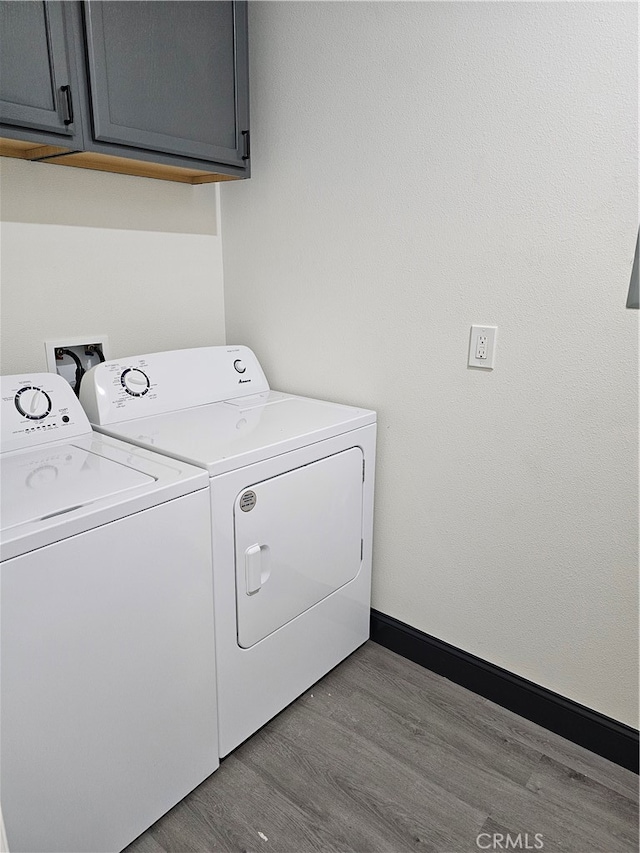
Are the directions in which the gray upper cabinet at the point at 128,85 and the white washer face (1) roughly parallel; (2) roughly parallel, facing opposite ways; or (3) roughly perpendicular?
roughly parallel

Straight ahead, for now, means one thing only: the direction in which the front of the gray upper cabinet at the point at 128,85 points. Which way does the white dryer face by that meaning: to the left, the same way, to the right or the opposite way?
the same way

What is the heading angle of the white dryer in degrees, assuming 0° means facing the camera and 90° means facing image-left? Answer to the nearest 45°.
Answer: approximately 315°

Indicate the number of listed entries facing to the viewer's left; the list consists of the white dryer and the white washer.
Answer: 0

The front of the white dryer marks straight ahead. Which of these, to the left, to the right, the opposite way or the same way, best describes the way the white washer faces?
the same way

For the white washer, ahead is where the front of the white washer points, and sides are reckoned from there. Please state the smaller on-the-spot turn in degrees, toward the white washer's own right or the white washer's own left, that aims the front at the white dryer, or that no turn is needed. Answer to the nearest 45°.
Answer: approximately 90° to the white washer's own left

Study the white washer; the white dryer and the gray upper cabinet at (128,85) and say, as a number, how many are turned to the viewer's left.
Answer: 0

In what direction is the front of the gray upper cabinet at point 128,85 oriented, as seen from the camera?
facing the viewer and to the right of the viewer
